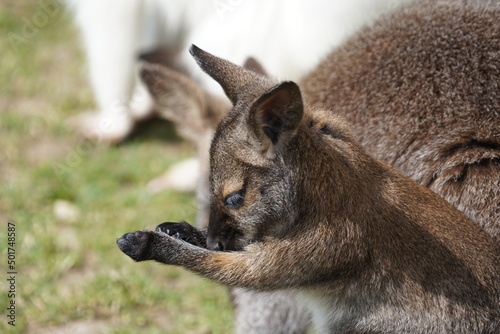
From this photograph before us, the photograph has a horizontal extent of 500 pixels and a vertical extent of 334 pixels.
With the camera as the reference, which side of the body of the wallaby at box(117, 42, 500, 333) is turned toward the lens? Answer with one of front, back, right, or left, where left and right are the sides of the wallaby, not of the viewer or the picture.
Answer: left
